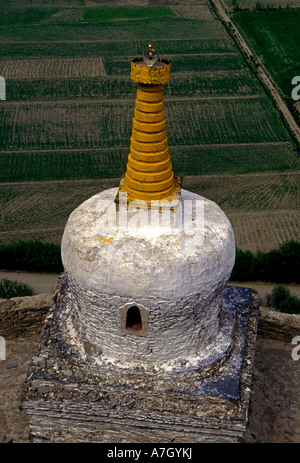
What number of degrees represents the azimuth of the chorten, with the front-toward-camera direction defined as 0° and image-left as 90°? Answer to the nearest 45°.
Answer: approximately 0°

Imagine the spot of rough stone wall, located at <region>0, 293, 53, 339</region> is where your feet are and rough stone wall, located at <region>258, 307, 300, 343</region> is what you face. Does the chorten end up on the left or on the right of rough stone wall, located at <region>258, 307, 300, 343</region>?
right

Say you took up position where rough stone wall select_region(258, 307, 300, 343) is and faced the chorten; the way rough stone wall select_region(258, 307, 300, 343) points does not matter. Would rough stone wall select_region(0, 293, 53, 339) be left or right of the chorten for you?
right

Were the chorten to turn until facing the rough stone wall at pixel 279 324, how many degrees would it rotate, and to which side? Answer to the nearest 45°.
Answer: approximately 135° to its left

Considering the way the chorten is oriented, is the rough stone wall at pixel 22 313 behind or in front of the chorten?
behind
